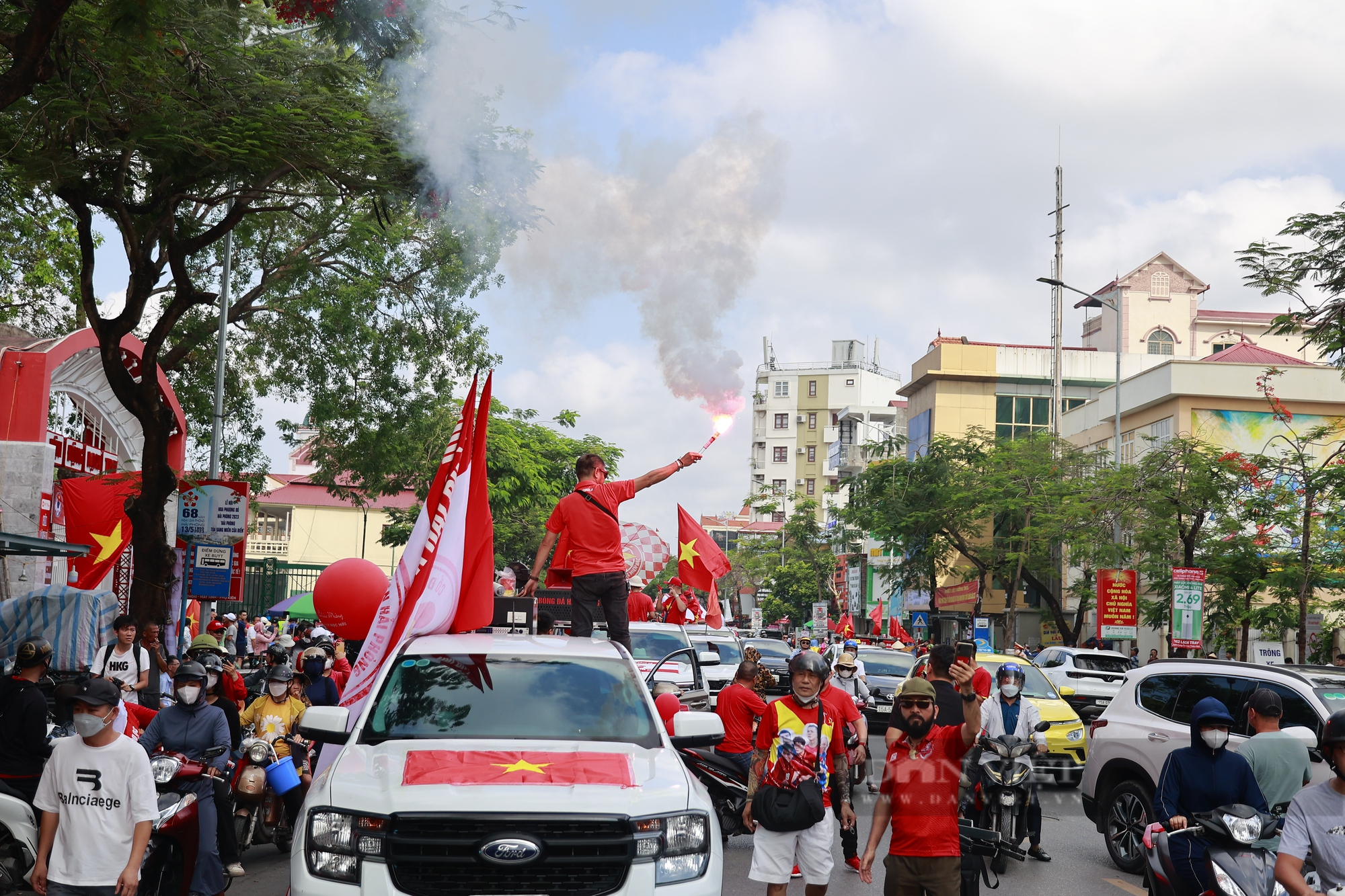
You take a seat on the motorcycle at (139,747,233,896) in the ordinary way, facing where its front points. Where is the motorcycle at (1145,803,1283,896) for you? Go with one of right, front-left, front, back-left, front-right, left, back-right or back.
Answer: left

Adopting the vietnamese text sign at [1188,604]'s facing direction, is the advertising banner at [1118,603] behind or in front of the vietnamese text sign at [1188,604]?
behind

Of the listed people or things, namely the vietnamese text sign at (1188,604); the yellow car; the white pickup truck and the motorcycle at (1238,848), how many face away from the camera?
0

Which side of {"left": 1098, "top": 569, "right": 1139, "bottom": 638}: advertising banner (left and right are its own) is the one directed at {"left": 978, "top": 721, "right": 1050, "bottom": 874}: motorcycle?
front

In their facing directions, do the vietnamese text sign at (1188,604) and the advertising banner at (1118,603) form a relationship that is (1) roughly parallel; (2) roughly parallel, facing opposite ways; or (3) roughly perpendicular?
roughly parallel

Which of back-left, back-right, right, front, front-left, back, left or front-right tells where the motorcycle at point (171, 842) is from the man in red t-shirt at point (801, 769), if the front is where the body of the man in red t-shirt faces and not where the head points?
right

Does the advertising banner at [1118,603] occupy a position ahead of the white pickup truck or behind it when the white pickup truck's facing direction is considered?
behind

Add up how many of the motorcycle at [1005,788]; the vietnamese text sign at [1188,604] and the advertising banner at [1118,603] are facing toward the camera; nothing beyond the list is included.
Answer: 3

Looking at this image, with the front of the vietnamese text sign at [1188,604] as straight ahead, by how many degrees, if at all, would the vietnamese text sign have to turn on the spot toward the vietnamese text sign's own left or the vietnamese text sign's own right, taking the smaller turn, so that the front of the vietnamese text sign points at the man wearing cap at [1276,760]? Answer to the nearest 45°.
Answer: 0° — it already faces them

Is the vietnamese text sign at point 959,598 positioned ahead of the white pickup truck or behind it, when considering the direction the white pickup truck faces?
behind

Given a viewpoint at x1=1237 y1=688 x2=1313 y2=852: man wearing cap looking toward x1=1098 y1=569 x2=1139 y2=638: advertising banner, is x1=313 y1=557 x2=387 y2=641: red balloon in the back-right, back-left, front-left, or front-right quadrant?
front-left

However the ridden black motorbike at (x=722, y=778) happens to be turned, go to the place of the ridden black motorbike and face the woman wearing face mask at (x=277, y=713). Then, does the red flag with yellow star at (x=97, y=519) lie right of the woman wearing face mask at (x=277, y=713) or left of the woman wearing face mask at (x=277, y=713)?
right

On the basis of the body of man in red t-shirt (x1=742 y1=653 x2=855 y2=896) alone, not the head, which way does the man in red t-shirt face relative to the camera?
toward the camera

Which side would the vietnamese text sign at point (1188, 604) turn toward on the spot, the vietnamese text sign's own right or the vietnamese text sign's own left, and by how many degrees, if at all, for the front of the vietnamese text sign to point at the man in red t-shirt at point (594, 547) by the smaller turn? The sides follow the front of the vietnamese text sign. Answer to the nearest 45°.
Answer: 0° — it already faces them
